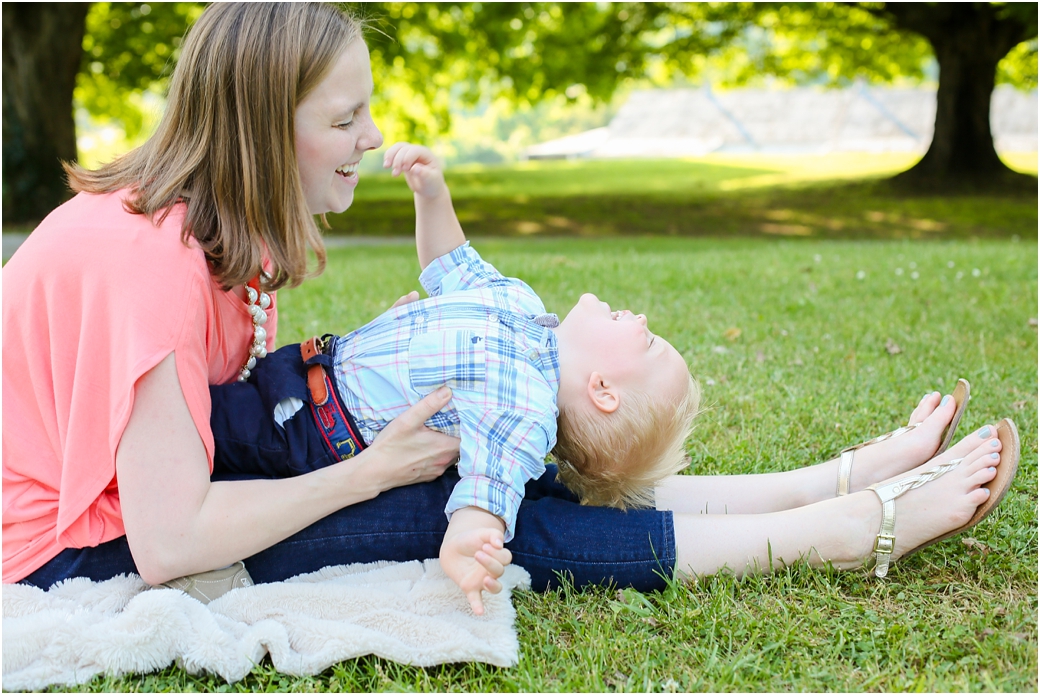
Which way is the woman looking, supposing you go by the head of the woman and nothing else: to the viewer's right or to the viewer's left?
to the viewer's right

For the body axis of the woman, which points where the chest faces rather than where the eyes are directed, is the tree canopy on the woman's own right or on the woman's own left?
on the woman's own left

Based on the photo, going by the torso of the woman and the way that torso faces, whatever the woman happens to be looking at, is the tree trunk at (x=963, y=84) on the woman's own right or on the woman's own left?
on the woman's own left

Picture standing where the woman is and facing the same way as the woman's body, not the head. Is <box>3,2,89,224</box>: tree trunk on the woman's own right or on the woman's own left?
on the woman's own left

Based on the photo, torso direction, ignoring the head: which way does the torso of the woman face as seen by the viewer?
to the viewer's right
